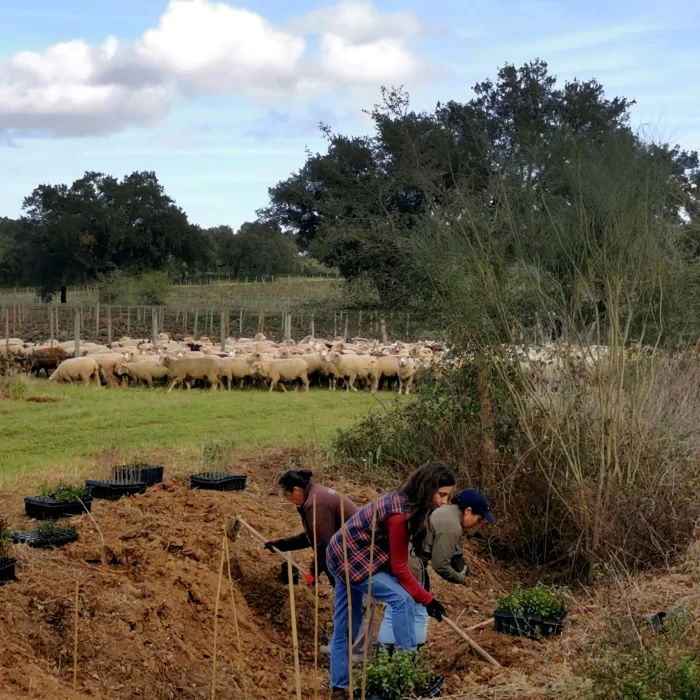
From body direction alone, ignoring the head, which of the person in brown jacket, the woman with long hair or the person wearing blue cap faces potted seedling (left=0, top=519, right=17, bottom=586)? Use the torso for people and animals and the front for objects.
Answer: the person in brown jacket

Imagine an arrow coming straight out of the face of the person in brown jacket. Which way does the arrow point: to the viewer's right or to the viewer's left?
to the viewer's left

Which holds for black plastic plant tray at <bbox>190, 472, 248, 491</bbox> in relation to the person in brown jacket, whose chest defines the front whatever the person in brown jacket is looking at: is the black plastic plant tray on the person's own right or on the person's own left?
on the person's own right

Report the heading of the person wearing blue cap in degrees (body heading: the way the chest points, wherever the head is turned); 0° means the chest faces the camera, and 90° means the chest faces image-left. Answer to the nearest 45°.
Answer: approximately 270°

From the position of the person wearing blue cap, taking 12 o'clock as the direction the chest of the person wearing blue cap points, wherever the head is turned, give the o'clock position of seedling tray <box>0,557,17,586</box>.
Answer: The seedling tray is roughly at 6 o'clock from the person wearing blue cap.

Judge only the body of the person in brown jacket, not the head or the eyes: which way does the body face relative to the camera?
to the viewer's left

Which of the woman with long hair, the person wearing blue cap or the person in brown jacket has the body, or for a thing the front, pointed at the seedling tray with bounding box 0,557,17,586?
the person in brown jacket
